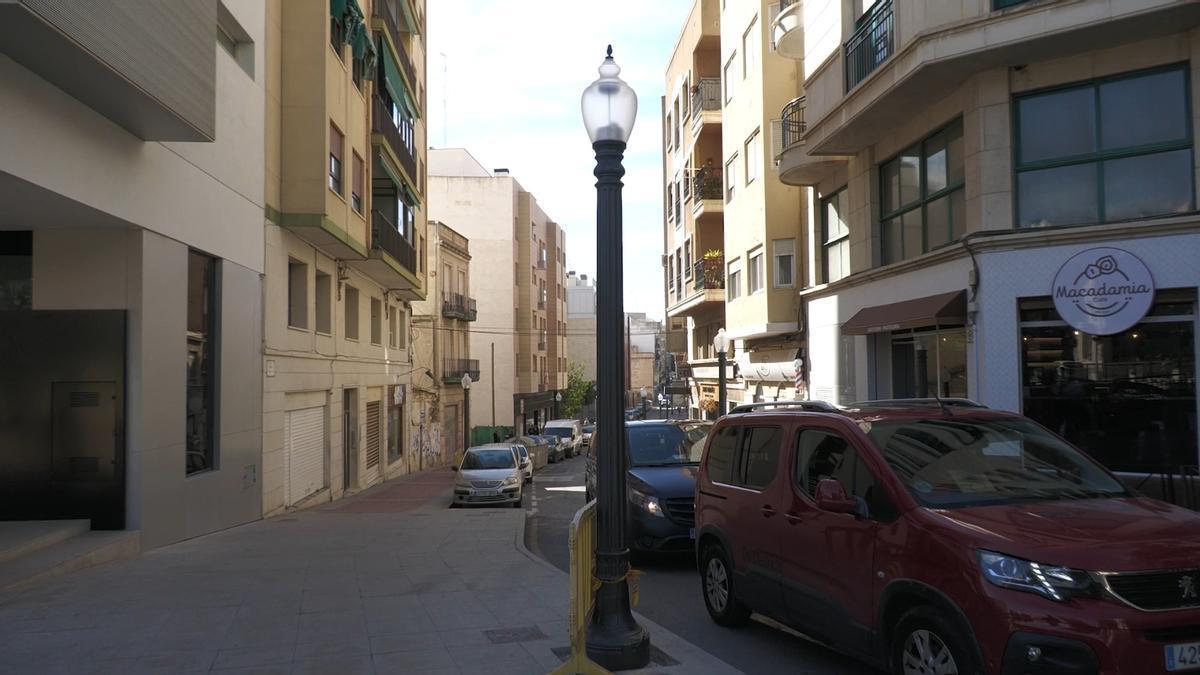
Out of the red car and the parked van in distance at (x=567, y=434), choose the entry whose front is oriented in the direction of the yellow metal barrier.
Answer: the parked van in distance

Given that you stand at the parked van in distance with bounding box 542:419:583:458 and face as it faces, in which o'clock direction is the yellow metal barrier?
The yellow metal barrier is roughly at 12 o'clock from the parked van in distance.

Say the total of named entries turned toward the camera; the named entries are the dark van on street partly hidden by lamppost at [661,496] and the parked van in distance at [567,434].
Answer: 2

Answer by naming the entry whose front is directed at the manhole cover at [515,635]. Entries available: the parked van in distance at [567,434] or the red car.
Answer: the parked van in distance

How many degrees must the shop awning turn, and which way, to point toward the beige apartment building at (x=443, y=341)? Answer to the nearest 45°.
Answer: approximately 90° to its right

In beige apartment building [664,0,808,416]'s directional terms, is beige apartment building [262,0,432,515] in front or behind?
in front

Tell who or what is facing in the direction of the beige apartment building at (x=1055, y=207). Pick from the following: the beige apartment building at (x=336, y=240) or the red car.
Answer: the beige apartment building at (x=336, y=240)

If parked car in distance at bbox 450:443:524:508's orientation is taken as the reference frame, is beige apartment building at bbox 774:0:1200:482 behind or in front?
in front

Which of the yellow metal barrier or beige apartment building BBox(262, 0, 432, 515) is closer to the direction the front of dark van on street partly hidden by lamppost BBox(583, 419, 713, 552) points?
the yellow metal barrier

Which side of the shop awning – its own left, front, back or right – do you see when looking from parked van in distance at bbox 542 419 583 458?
right

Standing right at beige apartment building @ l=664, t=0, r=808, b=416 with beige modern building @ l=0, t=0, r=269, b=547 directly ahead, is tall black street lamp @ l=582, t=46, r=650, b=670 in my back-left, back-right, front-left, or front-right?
front-left

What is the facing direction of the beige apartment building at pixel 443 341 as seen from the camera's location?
facing the viewer and to the right of the viewer

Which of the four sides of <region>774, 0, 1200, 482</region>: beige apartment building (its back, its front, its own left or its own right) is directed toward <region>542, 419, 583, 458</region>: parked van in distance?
right

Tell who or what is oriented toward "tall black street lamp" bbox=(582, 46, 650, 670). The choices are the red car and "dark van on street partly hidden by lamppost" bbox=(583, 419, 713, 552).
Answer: the dark van on street partly hidden by lamppost

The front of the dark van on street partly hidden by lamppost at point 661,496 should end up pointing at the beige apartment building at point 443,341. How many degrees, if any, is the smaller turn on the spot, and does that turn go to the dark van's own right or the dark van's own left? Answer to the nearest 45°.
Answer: approximately 180°

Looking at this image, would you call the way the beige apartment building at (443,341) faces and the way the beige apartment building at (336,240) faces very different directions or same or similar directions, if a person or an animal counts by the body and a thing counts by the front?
same or similar directions

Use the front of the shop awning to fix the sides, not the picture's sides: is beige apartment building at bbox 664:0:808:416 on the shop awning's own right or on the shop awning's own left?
on the shop awning's own right

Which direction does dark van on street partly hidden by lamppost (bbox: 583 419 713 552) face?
toward the camera

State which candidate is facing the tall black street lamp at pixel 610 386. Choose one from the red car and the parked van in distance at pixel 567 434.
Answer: the parked van in distance

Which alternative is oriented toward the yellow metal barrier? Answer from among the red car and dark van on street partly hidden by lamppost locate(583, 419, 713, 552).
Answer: the dark van on street partly hidden by lamppost

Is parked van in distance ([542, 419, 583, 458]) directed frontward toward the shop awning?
yes
